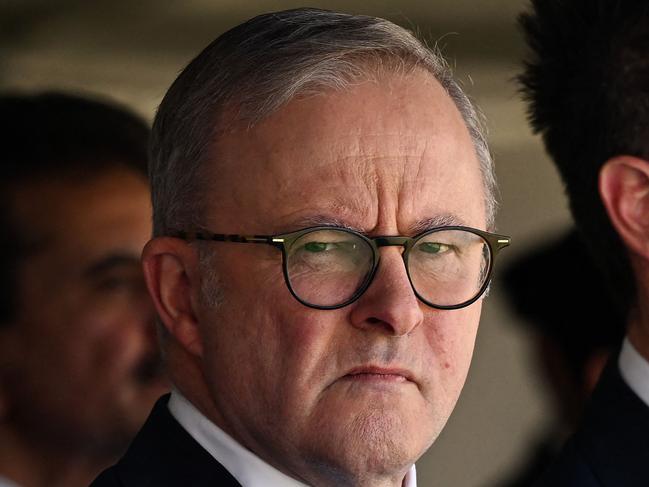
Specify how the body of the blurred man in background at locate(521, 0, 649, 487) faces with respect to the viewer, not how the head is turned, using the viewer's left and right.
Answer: facing to the right of the viewer

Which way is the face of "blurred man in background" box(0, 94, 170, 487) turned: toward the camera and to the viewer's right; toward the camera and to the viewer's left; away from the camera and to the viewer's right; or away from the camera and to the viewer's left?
toward the camera and to the viewer's right

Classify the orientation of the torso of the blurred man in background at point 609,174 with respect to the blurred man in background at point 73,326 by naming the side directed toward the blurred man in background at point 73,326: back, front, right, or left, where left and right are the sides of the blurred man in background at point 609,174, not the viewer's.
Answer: back

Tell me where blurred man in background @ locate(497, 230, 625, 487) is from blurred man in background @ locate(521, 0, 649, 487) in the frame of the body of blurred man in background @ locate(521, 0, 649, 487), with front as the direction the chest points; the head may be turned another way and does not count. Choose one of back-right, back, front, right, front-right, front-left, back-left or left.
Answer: left

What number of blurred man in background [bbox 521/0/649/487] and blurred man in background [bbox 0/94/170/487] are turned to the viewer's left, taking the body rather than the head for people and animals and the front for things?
0

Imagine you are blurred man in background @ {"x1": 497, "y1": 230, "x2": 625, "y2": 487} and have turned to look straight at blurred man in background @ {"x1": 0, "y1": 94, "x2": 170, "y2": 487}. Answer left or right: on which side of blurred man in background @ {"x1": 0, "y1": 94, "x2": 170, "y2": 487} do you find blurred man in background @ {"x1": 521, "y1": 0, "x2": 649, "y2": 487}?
left

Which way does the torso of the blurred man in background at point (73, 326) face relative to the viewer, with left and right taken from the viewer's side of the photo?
facing the viewer and to the right of the viewer

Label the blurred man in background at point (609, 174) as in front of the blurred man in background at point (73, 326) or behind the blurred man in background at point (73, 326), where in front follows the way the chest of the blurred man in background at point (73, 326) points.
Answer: in front
